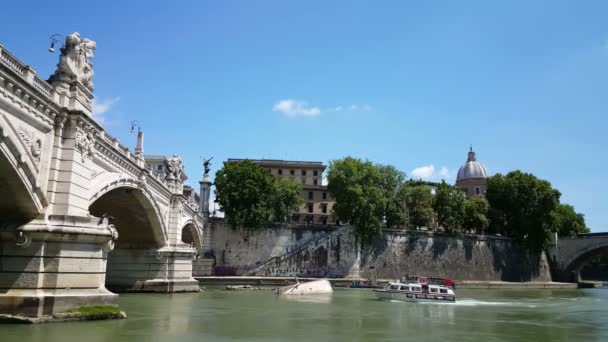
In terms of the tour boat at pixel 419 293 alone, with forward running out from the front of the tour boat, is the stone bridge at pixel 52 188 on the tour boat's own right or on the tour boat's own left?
on the tour boat's own left

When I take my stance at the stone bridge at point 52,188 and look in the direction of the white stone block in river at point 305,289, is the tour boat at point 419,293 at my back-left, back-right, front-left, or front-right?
front-right

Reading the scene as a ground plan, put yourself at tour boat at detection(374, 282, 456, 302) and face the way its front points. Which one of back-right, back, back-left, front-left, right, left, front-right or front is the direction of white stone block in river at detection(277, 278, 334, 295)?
front

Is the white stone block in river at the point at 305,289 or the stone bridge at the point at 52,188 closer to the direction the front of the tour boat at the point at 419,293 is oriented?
the white stone block in river

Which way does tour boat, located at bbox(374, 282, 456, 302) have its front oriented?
to the viewer's left
